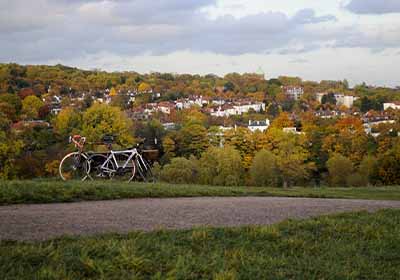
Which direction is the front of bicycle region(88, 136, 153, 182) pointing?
to the viewer's right

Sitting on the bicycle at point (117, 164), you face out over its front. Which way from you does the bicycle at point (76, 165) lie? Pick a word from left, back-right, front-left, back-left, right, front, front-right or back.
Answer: back

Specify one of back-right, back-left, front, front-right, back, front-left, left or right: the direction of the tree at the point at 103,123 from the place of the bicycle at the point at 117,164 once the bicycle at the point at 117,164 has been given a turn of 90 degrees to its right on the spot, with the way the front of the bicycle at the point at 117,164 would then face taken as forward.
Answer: back
